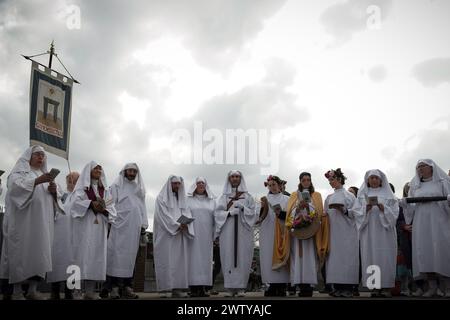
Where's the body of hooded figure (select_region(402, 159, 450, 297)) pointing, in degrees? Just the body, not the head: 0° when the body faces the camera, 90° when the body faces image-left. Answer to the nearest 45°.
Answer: approximately 45°

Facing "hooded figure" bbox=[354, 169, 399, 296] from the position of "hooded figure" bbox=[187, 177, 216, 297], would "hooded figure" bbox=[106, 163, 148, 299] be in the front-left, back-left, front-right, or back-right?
back-right

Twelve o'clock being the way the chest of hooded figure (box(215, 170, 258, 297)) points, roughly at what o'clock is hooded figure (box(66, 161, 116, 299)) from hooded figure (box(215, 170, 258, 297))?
hooded figure (box(66, 161, 116, 299)) is roughly at 2 o'clock from hooded figure (box(215, 170, 258, 297)).

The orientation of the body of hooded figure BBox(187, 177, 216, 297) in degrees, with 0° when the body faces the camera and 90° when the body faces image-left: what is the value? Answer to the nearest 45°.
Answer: approximately 0°

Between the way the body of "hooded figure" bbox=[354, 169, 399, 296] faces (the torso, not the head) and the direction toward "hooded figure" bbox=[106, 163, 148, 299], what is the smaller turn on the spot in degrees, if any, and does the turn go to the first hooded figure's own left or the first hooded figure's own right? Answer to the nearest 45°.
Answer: approximately 90° to the first hooded figure's own right

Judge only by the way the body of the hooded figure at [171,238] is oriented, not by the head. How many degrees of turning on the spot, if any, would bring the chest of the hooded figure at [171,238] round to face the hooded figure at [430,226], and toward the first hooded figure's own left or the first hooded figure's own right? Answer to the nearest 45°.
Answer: approximately 45° to the first hooded figure's own left

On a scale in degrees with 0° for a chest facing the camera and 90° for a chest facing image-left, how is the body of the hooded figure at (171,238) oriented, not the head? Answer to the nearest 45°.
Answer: approximately 315°
